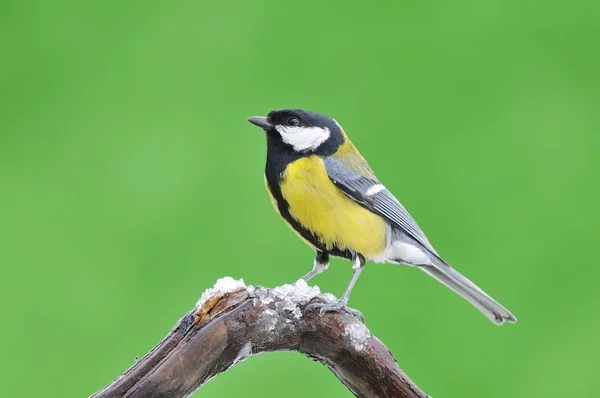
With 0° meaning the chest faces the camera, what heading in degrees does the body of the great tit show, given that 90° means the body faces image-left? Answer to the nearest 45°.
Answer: approximately 90°
